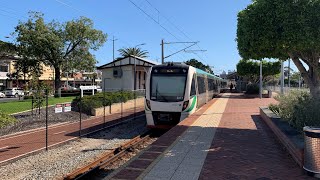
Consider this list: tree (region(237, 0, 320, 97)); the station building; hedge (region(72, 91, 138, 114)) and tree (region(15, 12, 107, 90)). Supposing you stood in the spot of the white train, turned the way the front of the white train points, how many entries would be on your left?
1

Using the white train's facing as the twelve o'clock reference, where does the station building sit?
The station building is roughly at 4 o'clock from the white train.

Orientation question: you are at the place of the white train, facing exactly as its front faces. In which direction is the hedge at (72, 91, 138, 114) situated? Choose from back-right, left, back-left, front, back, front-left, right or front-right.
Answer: right

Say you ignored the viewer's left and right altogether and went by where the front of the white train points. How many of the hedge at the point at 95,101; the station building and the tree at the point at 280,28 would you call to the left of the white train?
1

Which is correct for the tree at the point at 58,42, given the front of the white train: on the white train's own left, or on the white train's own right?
on the white train's own right

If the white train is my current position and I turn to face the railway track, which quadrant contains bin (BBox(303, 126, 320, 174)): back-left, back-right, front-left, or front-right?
front-left

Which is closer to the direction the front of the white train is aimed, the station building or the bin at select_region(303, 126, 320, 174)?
the bin

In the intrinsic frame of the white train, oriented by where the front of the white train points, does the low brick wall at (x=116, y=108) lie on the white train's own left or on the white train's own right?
on the white train's own right

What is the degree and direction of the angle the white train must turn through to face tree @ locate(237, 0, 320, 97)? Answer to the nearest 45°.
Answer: approximately 90° to its left
